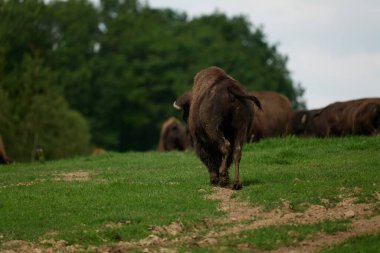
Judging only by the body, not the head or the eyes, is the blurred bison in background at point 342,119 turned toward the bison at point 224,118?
no

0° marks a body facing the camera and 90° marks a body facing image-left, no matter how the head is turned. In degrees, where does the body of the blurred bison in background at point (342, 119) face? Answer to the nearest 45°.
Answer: approximately 90°

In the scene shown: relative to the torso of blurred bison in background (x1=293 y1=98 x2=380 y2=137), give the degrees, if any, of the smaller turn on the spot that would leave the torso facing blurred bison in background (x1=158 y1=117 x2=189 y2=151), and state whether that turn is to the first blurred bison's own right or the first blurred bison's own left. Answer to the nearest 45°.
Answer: approximately 45° to the first blurred bison's own right

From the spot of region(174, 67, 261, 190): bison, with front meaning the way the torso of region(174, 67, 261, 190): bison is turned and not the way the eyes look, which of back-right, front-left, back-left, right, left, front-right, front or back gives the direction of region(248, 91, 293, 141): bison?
front-right

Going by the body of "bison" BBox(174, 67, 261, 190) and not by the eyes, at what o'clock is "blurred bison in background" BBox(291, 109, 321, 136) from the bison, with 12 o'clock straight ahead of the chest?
The blurred bison in background is roughly at 2 o'clock from the bison.

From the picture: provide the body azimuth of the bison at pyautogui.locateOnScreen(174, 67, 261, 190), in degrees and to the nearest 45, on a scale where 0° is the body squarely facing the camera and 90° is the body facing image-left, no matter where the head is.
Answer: approximately 135°

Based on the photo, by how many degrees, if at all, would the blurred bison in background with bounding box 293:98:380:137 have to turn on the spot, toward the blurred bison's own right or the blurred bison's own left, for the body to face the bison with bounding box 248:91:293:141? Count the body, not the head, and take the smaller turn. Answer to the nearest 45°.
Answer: approximately 45° to the blurred bison's own right

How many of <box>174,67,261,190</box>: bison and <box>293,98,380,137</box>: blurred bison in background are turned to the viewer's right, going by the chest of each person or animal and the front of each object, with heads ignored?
0
